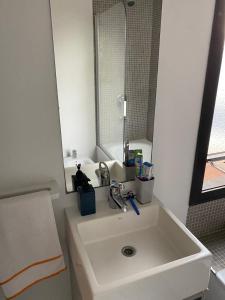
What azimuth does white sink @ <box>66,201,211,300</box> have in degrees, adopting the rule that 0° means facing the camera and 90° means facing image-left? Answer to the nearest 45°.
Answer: approximately 315°

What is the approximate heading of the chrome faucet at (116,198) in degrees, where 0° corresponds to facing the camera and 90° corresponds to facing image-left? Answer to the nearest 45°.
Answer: approximately 315°

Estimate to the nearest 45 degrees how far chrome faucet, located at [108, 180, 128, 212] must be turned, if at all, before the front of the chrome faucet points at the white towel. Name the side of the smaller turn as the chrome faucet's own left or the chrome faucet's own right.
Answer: approximately 90° to the chrome faucet's own right
